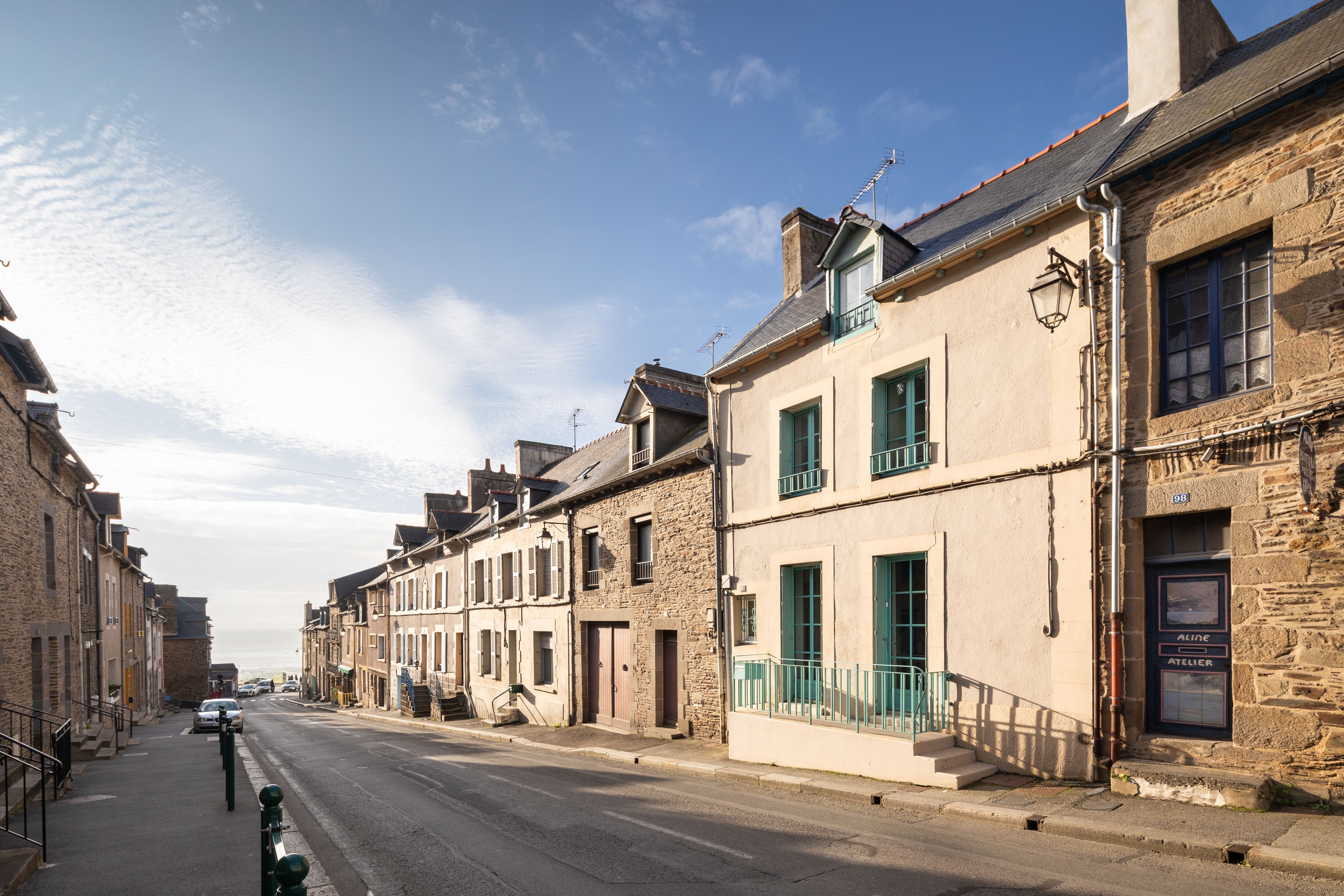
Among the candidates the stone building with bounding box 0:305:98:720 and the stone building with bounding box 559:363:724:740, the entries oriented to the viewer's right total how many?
1

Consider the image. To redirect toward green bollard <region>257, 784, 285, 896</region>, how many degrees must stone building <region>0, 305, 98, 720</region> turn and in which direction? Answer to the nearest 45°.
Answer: approximately 90° to its right

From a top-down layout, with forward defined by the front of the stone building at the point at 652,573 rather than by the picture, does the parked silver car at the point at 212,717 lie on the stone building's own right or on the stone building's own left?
on the stone building's own right

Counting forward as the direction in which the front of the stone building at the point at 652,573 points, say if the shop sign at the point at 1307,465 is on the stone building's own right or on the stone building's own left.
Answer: on the stone building's own left

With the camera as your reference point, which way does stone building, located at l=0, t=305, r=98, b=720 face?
facing to the right of the viewer

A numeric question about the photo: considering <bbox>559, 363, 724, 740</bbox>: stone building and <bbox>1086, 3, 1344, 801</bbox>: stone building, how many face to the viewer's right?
0

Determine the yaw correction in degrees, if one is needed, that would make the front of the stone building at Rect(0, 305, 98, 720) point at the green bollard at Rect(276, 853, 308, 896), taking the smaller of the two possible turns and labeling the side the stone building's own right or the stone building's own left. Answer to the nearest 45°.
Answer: approximately 90° to the stone building's own right

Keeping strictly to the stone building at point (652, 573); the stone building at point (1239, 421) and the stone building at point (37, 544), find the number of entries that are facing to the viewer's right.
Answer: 1

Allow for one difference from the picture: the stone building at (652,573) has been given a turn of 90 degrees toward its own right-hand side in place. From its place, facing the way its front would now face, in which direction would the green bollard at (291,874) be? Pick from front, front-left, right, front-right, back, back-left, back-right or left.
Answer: back-left

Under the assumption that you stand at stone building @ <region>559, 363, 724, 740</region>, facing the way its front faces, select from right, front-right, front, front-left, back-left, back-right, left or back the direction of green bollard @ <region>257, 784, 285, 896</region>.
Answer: front-left

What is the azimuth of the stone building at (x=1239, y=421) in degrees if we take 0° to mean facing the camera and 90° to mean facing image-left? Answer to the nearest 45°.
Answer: approximately 45°
